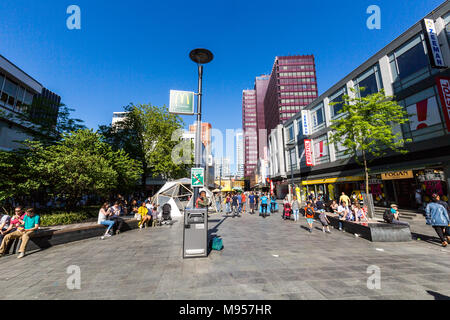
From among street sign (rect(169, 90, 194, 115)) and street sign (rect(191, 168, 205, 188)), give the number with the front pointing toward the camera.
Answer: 2

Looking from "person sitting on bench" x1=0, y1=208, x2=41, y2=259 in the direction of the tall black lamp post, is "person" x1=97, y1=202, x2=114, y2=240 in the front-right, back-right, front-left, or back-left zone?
front-left

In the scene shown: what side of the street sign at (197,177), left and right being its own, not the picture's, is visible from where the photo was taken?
front

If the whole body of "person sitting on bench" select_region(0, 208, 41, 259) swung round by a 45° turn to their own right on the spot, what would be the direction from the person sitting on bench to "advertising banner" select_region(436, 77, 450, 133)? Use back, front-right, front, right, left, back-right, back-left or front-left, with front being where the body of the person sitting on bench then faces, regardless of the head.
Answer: back-left

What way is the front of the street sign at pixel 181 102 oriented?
toward the camera

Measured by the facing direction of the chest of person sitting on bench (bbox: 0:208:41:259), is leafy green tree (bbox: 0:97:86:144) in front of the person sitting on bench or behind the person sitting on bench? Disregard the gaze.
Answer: behind

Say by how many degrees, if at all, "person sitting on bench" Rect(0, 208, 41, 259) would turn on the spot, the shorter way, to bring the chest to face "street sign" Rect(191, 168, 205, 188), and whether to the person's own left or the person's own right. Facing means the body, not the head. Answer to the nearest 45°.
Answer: approximately 90° to the person's own left

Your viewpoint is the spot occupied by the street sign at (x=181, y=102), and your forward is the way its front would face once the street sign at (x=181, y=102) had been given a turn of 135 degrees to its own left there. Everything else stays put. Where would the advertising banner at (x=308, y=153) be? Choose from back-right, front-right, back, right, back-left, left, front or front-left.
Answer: front

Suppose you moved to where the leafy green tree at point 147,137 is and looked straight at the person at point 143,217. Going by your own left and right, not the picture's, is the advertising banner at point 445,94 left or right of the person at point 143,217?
left

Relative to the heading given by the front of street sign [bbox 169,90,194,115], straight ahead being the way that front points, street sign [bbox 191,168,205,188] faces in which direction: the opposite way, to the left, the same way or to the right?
the same way

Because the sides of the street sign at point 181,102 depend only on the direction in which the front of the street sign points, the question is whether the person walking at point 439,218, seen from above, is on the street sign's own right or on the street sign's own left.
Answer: on the street sign's own left
